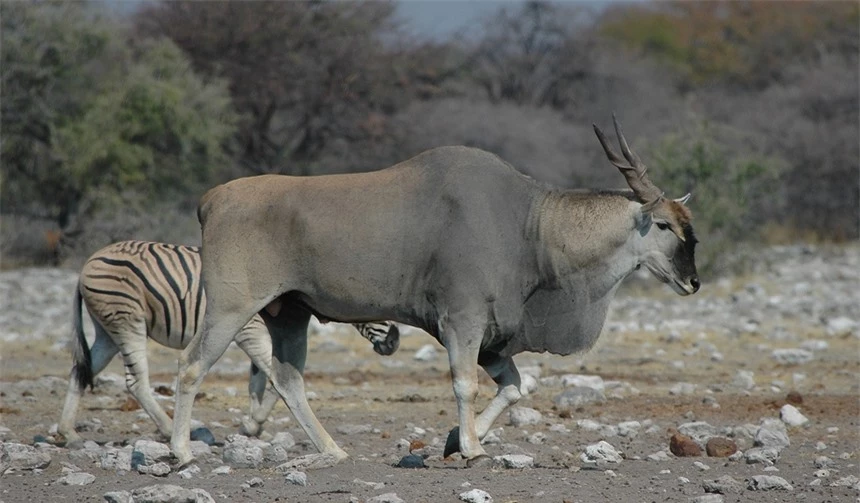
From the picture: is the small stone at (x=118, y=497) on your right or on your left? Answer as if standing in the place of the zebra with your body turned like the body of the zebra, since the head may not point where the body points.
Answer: on your right

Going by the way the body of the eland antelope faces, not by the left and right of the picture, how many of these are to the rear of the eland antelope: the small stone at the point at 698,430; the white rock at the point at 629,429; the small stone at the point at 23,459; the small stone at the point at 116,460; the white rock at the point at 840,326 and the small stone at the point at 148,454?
3

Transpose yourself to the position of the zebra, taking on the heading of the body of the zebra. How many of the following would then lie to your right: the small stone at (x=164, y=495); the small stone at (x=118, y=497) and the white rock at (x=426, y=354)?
2

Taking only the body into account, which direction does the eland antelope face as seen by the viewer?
to the viewer's right

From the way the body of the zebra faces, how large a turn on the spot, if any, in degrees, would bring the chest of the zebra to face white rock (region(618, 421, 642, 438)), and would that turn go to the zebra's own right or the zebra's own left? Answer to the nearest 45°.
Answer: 0° — it already faces it

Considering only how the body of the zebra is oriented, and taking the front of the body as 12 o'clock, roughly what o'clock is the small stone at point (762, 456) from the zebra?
The small stone is roughly at 1 o'clock from the zebra.

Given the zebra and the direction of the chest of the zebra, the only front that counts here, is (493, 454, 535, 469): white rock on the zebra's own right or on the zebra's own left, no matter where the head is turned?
on the zebra's own right

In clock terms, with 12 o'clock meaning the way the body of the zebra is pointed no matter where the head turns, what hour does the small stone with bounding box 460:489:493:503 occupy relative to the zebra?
The small stone is roughly at 2 o'clock from the zebra.

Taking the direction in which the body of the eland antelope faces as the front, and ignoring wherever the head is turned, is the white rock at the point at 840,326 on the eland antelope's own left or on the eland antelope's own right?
on the eland antelope's own left

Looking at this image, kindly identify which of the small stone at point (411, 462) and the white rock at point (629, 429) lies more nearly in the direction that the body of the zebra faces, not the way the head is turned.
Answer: the white rock

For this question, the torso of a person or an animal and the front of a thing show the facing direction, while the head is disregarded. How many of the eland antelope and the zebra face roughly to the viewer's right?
2

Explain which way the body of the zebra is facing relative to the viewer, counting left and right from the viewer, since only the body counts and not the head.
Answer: facing to the right of the viewer
